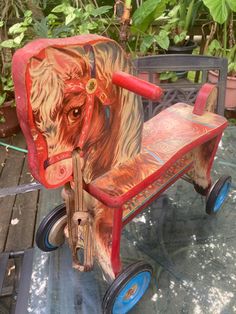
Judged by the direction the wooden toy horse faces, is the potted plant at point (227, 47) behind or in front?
behind

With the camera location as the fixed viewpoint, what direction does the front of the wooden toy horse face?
facing the viewer and to the left of the viewer

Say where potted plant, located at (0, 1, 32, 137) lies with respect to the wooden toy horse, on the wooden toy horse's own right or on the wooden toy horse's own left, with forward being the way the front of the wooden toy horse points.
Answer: on the wooden toy horse's own right

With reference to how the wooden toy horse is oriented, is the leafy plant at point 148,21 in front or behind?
behind

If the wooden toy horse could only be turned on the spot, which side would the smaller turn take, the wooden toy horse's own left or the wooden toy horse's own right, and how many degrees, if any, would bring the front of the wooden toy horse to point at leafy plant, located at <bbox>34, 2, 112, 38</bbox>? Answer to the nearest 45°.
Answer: approximately 135° to the wooden toy horse's own right
